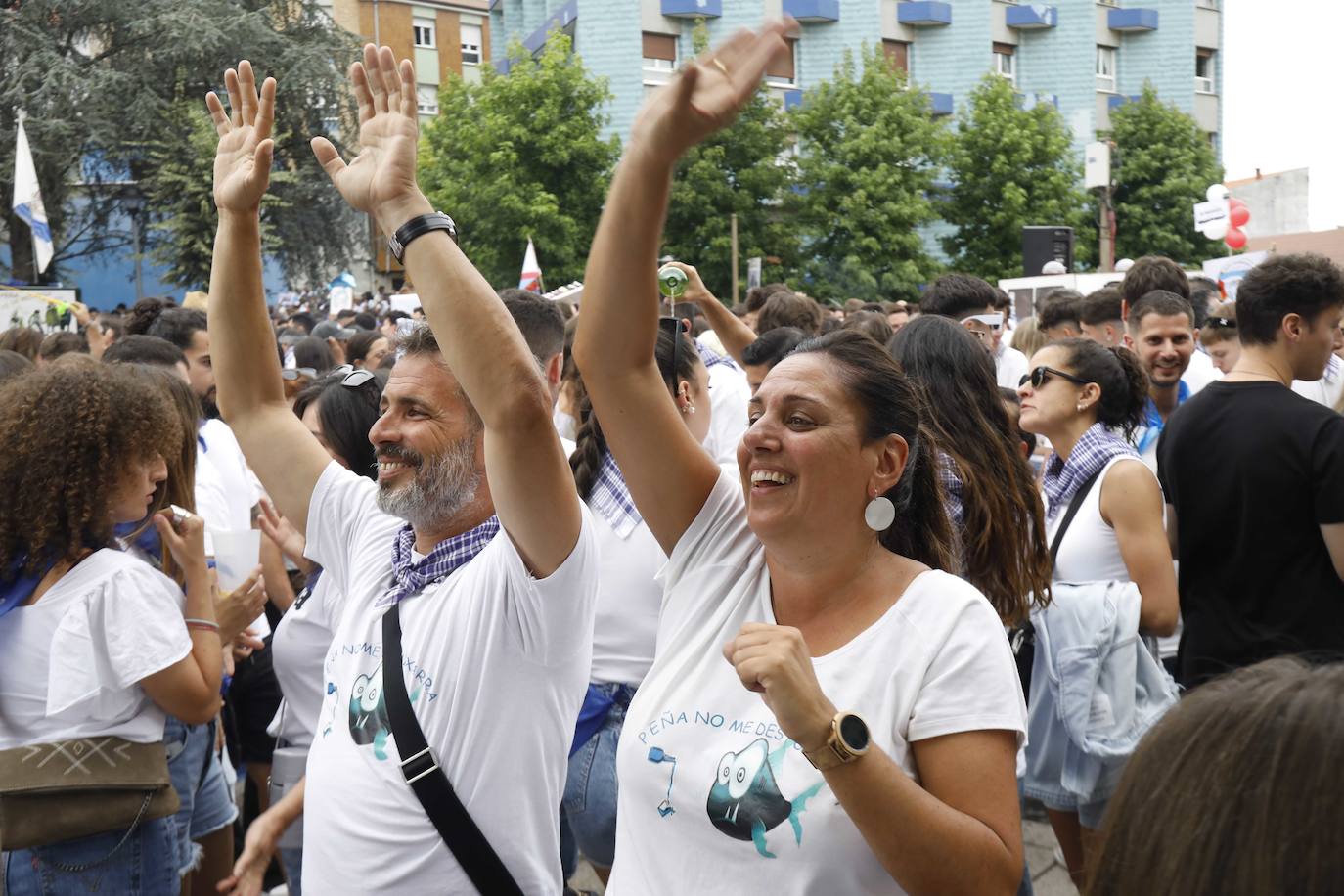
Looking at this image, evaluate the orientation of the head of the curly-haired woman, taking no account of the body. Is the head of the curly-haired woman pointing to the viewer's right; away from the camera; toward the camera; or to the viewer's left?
to the viewer's right

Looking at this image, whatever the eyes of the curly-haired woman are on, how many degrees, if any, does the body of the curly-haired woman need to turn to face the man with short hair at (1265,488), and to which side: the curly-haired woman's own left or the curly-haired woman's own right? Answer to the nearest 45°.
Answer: approximately 45° to the curly-haired woman's own right

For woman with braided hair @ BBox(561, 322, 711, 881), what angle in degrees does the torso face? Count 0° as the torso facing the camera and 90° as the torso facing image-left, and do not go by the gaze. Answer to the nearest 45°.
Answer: approximately 225°

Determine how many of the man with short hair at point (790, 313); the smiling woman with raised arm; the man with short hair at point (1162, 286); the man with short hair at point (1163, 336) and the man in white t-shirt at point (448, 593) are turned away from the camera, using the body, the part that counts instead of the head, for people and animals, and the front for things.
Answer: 2

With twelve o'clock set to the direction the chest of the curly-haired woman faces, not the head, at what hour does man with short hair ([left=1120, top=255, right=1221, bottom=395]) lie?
The man with short hair is roughly at 1 o'clock from the curly-haired woman.

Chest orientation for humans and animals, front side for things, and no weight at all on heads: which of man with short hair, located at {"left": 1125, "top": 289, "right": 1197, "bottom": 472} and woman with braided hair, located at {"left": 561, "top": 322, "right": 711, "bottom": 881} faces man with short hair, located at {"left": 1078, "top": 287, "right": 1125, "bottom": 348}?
the woman with braided hair

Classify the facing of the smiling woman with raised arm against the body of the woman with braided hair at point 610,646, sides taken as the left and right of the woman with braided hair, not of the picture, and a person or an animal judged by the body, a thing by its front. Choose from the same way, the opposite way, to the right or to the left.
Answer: the opposite way

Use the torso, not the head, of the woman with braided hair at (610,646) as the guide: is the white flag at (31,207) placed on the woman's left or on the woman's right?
on the woman's left

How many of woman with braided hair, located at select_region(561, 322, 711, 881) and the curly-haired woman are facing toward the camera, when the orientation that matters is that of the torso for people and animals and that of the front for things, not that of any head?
0

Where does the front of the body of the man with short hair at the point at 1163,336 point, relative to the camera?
toward the camera

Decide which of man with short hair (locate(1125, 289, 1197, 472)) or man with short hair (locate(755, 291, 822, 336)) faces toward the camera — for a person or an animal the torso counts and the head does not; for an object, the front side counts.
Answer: man with short hair (locate(1125, 289, 1197, 472))

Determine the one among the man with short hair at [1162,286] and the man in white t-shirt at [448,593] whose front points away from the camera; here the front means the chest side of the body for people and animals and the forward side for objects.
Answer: the man with short hair
